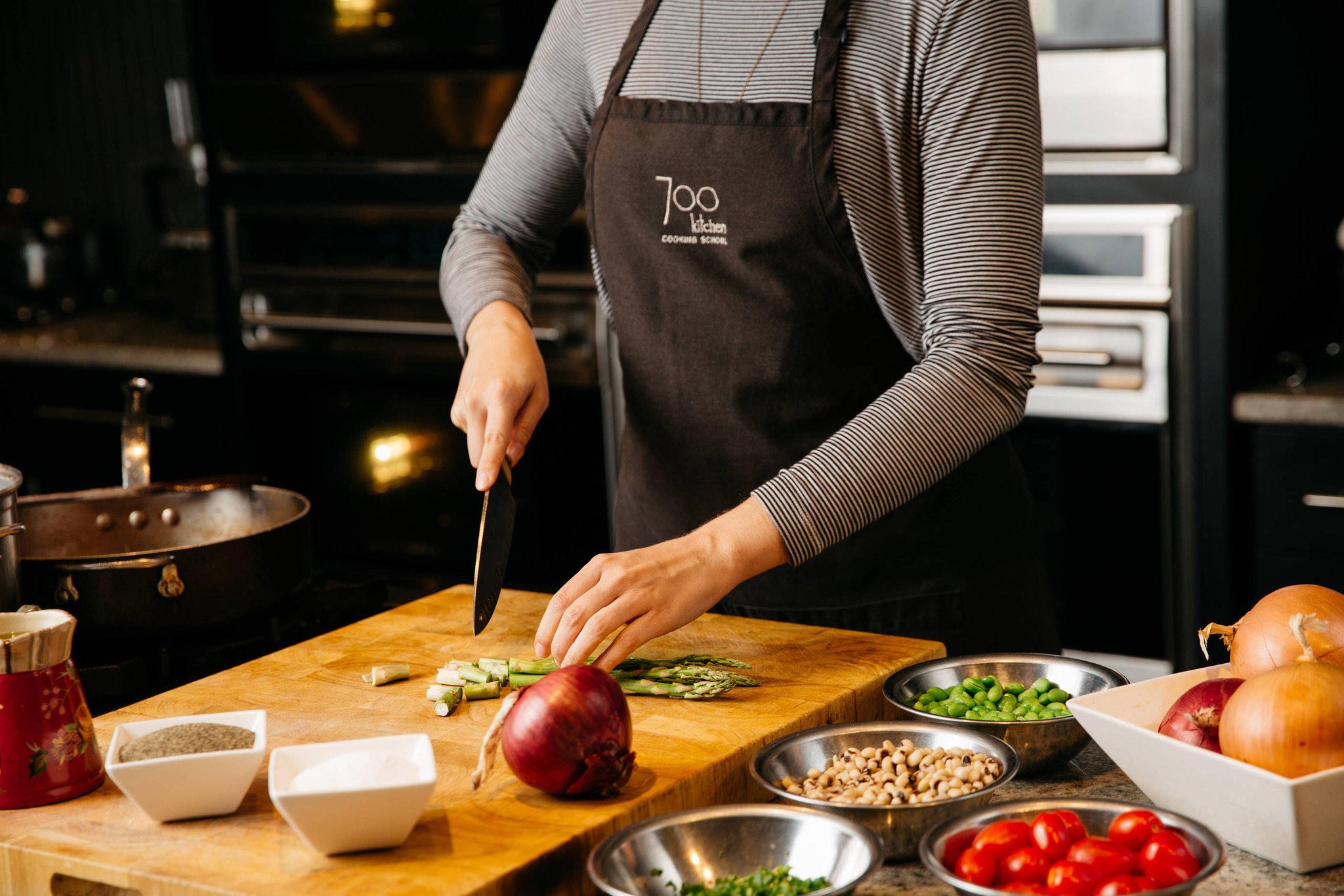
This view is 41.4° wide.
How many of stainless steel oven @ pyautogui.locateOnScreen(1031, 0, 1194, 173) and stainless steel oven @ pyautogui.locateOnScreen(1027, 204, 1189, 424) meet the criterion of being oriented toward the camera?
2

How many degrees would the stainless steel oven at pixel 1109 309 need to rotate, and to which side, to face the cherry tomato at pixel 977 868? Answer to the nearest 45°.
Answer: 0° — it already faces it

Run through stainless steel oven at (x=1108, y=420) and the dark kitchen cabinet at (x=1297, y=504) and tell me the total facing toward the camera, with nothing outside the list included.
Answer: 2

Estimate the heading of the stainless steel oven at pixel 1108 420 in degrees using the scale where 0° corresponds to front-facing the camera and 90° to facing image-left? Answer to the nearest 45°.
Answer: approximately 0°

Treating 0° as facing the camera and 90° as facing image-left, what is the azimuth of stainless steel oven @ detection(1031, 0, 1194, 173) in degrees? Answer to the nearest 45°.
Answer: approximately 0°

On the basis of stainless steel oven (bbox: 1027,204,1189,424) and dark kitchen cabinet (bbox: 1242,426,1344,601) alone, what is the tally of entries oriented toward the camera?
2
